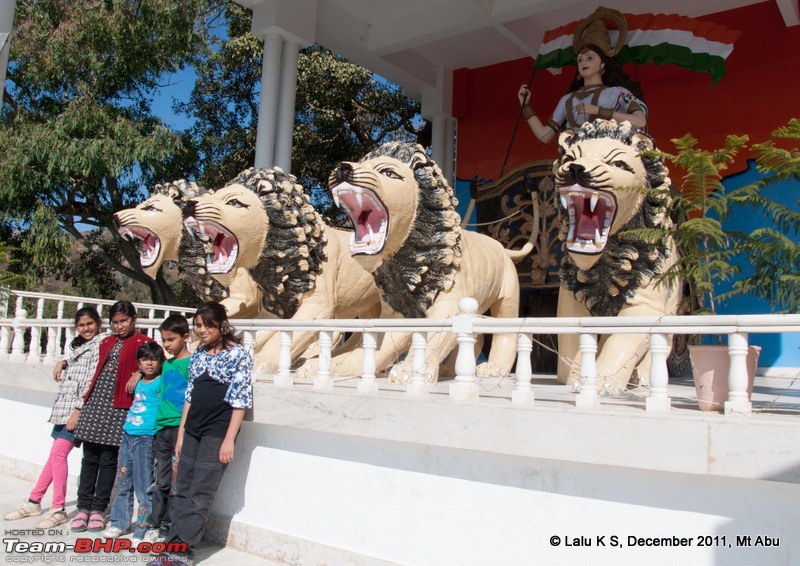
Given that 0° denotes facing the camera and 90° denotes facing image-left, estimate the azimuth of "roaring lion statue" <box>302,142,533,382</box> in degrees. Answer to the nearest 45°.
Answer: approximately 45°

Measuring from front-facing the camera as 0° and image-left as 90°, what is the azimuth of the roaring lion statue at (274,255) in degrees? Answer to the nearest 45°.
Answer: approximately 45°

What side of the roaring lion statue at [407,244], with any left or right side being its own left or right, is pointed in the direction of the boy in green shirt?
front

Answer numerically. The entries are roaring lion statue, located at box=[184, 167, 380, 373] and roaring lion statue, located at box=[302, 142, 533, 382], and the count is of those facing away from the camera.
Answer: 0

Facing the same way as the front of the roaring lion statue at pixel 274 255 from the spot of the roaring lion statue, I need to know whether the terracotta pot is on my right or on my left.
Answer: on my left

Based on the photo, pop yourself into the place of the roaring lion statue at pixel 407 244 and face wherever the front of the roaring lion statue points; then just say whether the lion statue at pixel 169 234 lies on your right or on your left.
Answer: on your right

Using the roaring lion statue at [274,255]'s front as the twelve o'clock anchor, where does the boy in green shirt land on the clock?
The boy in green shirt is roughly at 11 o'clock from the roaring lion statue.

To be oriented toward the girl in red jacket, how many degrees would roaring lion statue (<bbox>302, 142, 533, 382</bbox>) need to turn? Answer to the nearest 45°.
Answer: approximately 45° to its right
